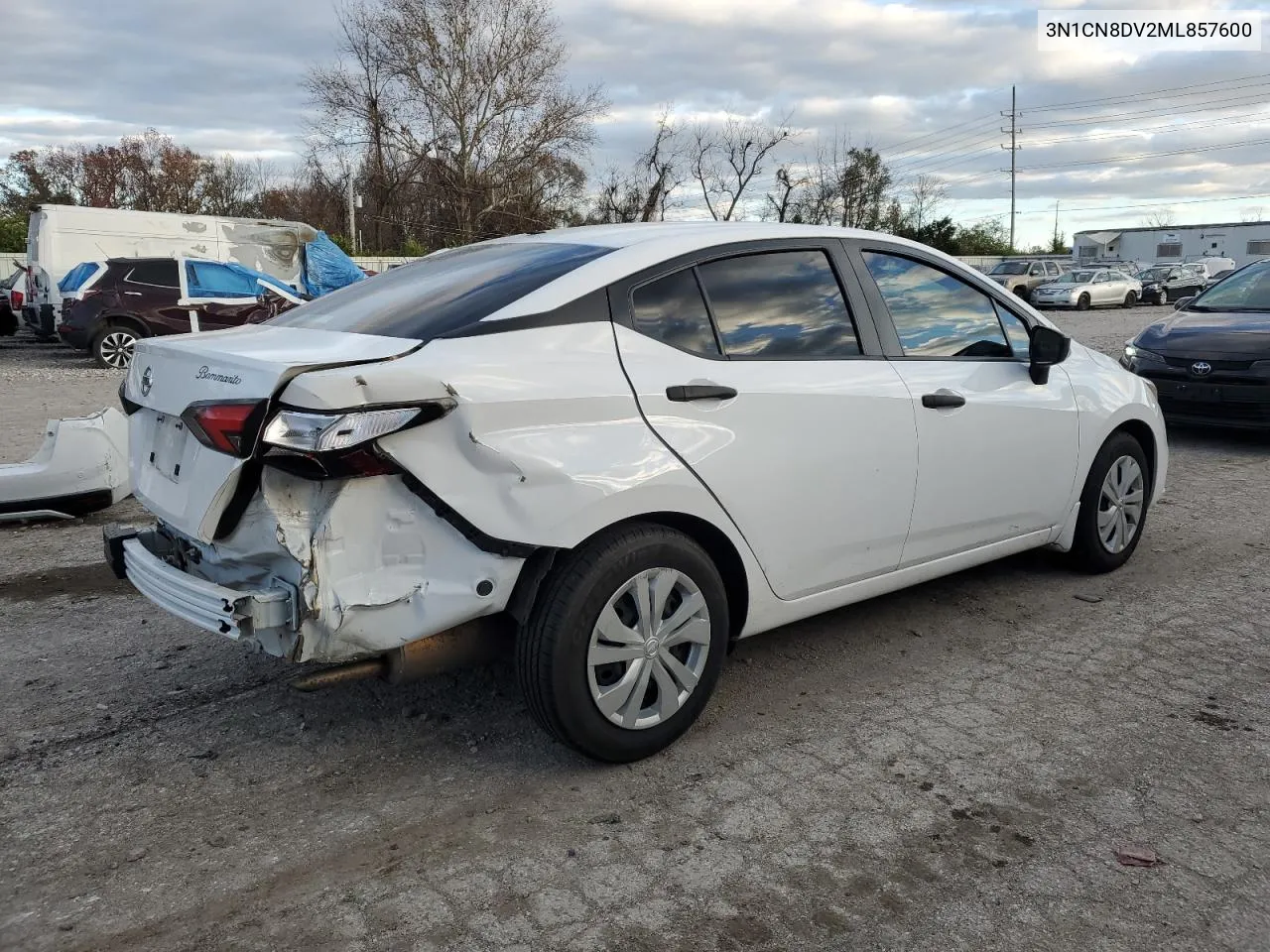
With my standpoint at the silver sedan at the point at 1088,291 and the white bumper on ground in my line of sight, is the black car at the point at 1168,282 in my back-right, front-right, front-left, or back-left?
back-left

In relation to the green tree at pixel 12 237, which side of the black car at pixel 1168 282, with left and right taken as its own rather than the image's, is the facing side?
front

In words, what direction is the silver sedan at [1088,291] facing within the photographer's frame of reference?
facing the viewer and to the left of the viewer

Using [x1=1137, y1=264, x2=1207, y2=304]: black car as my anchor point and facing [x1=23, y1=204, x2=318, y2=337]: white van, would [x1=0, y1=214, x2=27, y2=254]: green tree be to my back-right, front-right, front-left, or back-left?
front-right

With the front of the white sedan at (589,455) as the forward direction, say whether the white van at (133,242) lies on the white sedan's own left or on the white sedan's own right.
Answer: on the white sedan's own left

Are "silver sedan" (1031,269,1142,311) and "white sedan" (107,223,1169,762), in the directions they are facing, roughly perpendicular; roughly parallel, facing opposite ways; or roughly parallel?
roughly parallel, facing opposite ways

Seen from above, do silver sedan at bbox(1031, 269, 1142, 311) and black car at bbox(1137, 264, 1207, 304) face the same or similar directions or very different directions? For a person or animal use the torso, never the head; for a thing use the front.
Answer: same or similar directions

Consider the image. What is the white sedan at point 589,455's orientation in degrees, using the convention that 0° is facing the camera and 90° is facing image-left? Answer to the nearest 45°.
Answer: approximately 225°

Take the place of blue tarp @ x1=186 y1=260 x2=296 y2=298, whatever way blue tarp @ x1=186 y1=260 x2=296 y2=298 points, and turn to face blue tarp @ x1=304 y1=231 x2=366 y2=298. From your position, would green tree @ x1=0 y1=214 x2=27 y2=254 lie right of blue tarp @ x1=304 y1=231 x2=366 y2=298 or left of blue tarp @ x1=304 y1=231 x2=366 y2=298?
left

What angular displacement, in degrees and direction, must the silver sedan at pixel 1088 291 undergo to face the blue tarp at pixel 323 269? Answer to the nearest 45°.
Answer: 0° — it already faces it

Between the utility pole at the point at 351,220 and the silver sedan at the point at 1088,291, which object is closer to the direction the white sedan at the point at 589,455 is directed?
the silver sedan

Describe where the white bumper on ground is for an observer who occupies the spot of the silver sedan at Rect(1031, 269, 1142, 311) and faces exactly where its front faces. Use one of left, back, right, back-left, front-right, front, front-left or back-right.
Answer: front-left

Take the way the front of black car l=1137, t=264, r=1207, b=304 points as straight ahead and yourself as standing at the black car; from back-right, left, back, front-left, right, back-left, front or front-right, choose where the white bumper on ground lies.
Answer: front-left

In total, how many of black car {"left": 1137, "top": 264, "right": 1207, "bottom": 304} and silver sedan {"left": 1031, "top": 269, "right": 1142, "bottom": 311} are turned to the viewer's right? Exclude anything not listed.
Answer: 0

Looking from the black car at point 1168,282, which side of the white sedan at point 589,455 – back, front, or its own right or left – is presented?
front

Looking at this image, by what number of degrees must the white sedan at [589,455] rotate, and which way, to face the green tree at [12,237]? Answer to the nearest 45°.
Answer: approximately 90° to its left
